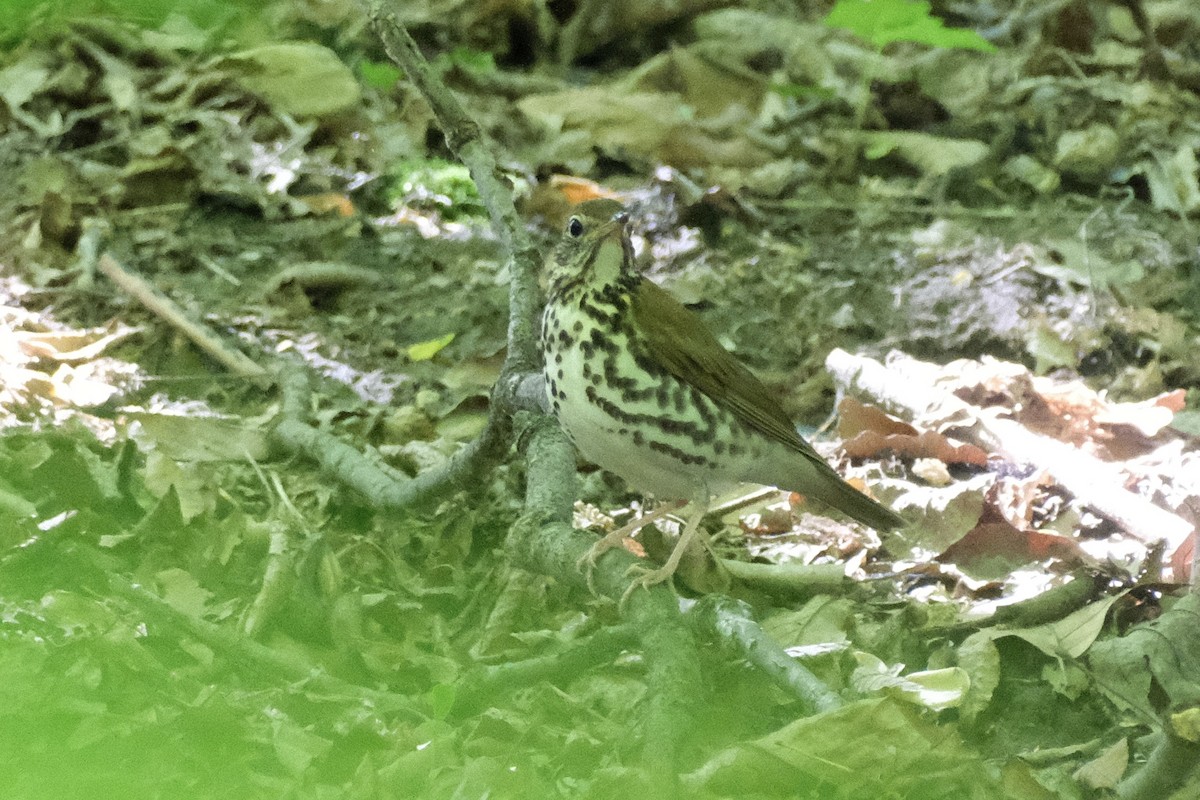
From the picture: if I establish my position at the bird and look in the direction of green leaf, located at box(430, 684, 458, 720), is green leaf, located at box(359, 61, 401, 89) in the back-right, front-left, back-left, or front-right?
back-right

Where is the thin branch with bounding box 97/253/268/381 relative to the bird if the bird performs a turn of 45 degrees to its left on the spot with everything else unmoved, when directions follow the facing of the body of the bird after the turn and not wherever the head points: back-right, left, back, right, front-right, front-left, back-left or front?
back-right

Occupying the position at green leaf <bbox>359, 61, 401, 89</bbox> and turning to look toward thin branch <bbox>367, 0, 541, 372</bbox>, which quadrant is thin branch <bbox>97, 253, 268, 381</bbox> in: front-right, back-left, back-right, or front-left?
front-right

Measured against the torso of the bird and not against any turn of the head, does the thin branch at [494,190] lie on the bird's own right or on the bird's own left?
on the bird's own right

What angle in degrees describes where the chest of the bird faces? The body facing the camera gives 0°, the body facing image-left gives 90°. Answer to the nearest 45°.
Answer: approximately 45°

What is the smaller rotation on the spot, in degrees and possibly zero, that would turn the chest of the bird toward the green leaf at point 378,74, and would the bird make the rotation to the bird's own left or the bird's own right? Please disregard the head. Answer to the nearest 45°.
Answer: approximately 135° to the bird's own right

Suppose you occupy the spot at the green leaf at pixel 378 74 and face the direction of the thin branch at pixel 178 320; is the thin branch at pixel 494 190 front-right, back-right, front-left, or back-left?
front-left

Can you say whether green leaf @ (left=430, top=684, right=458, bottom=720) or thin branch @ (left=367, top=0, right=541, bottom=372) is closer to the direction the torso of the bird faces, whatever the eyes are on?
the green leaf

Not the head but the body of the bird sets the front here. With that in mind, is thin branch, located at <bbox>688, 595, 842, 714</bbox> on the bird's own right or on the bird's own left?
on the bird's own left

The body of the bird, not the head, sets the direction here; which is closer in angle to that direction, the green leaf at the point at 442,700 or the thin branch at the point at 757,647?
the green leaf

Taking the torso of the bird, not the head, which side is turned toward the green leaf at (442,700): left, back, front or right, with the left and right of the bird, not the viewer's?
front
